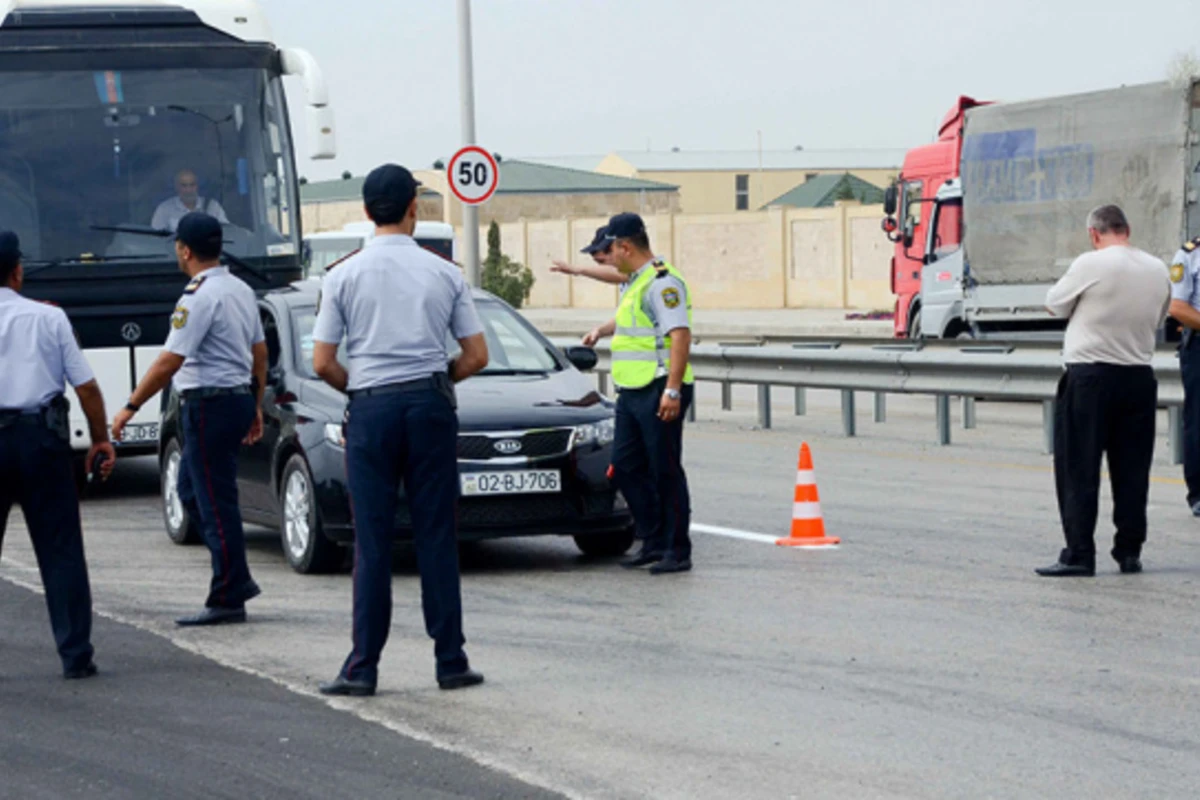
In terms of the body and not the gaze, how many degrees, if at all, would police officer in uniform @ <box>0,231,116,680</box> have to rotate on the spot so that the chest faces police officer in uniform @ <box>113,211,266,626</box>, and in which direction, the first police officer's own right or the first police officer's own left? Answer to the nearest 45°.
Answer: approximately 45° to the first police officer's own right

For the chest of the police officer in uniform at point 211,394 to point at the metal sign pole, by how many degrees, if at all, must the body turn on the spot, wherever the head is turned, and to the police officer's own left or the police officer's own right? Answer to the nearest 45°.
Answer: approximately 45° to the police officer's own right

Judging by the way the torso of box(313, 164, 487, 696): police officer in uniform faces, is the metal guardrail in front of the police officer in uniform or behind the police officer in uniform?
in front

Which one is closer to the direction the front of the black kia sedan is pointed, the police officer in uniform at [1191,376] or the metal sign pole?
the police officer in uniform

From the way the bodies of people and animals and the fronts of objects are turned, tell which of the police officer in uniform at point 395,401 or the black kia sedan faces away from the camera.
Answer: the police officer in uniform

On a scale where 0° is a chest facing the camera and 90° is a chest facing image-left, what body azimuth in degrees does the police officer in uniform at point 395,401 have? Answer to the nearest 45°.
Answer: approximately 180°

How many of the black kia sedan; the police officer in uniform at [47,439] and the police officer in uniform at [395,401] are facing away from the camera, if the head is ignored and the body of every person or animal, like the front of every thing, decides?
2

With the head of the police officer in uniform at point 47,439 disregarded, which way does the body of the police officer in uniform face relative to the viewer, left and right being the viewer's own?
facing away from the viewer

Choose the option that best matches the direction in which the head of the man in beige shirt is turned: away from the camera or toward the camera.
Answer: away from the camera

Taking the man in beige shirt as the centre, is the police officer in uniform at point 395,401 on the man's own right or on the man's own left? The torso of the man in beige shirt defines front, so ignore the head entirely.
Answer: on the man's own left

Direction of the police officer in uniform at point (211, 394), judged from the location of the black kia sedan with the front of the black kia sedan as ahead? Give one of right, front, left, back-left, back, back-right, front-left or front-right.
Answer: right

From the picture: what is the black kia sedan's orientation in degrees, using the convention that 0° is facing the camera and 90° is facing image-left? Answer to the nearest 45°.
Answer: approximately 315°

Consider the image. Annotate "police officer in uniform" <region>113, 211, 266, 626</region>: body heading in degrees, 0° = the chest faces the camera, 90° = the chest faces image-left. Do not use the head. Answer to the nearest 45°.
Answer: approximately 135°

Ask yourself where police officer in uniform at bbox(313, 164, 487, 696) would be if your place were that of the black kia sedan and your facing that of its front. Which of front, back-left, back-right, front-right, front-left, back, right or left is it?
front-right

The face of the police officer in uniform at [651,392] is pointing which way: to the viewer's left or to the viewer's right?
to the viewer's left
